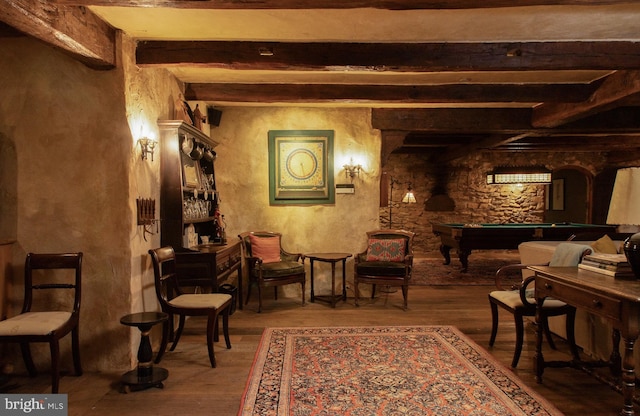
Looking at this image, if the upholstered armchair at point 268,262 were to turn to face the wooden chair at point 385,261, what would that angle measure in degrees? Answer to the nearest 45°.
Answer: approximately 45° to its left

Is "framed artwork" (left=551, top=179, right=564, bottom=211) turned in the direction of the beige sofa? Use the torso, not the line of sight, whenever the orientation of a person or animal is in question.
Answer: yes

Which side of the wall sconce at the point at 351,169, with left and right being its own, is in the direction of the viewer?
front

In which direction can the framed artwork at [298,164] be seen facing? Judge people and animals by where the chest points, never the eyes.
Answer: toward the camera

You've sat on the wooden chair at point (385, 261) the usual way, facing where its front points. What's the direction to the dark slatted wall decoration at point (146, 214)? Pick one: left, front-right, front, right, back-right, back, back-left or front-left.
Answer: front

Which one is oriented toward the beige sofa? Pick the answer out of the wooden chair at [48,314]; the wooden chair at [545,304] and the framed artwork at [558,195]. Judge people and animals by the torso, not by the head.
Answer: the framed artwork

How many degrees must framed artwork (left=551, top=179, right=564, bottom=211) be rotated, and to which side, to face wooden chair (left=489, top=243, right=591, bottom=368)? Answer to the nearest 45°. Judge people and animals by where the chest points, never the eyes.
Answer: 0° — it already faces it

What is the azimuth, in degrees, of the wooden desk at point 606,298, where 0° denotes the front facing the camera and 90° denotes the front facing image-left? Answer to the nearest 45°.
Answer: approximately 45°

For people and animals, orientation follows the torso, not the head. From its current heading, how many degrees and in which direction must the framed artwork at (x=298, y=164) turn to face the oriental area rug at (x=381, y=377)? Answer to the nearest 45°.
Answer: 0° — it already faces it
